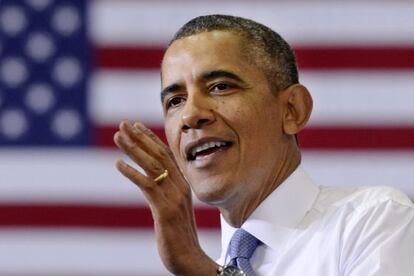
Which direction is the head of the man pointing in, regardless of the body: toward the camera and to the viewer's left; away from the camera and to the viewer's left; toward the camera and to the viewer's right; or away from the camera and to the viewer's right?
toward the camera and to the viewer's left

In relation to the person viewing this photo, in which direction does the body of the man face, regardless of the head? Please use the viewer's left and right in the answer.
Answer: facing the viewer and to the left of the viewer
